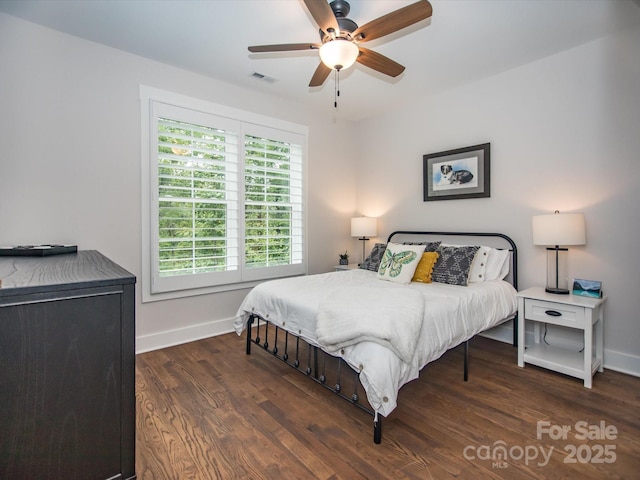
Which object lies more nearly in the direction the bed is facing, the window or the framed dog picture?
the window

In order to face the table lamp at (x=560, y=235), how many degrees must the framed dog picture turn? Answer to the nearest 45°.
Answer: approximately 90° to its left

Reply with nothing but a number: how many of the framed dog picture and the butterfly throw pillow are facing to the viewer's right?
0

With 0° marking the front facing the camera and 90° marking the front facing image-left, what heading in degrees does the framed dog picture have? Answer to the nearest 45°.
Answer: approximately 45°

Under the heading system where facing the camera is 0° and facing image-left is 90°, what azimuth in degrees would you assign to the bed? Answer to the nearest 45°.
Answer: approximately 45°

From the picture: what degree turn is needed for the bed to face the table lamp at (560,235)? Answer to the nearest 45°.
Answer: approximately 135° to its left

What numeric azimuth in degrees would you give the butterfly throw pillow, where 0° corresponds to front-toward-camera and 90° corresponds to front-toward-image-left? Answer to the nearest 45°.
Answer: approximately 45°
